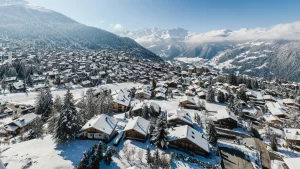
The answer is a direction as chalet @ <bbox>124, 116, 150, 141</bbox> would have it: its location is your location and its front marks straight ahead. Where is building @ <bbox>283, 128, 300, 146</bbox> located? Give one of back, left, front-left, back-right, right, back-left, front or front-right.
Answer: left

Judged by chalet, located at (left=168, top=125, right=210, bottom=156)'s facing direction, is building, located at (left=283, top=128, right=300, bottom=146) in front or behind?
behind

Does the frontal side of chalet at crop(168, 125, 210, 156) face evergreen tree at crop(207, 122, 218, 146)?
no

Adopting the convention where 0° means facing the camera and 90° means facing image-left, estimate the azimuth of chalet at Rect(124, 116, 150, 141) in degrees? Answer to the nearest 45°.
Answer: approximately 0°

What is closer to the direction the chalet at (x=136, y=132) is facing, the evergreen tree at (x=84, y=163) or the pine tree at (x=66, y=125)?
the evergreen tree

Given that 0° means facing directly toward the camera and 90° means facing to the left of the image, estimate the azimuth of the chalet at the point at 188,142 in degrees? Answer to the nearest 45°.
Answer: approximately 45°

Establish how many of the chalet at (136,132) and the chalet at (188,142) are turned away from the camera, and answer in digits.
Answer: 0

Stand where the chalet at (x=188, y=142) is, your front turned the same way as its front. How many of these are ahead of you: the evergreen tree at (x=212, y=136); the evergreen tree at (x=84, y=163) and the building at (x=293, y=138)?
1

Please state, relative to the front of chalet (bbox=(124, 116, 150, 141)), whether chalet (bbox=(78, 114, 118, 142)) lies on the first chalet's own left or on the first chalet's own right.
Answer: on the first chalet's own right

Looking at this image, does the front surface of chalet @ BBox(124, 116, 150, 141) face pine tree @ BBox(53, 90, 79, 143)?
no

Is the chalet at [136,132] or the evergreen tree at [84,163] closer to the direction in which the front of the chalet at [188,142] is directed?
the evergreen tree

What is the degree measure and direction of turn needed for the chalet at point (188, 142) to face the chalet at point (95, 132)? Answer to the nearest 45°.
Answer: approximately 45° to its right

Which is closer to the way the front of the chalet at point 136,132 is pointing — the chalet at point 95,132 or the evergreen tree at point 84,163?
the evergreen tree

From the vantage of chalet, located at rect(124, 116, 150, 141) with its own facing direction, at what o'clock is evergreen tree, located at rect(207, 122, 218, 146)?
The evergreen tree is roughly at 9 o'clock from the chalet.

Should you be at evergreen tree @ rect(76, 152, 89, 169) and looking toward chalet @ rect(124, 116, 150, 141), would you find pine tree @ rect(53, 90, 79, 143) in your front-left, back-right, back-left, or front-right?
front-left

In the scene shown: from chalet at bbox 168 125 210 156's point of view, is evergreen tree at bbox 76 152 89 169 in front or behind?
in front

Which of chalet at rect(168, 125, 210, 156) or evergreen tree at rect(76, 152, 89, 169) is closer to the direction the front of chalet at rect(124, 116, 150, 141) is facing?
the evergreen tree

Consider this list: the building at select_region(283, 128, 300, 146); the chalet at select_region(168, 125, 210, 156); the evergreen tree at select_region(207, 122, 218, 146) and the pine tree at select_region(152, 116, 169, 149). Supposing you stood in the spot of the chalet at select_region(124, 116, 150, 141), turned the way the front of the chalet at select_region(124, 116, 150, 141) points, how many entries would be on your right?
0

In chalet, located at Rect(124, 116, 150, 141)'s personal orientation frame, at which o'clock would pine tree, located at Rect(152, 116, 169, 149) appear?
The pine tree is roughly at 10 o'clock from the chalet.
